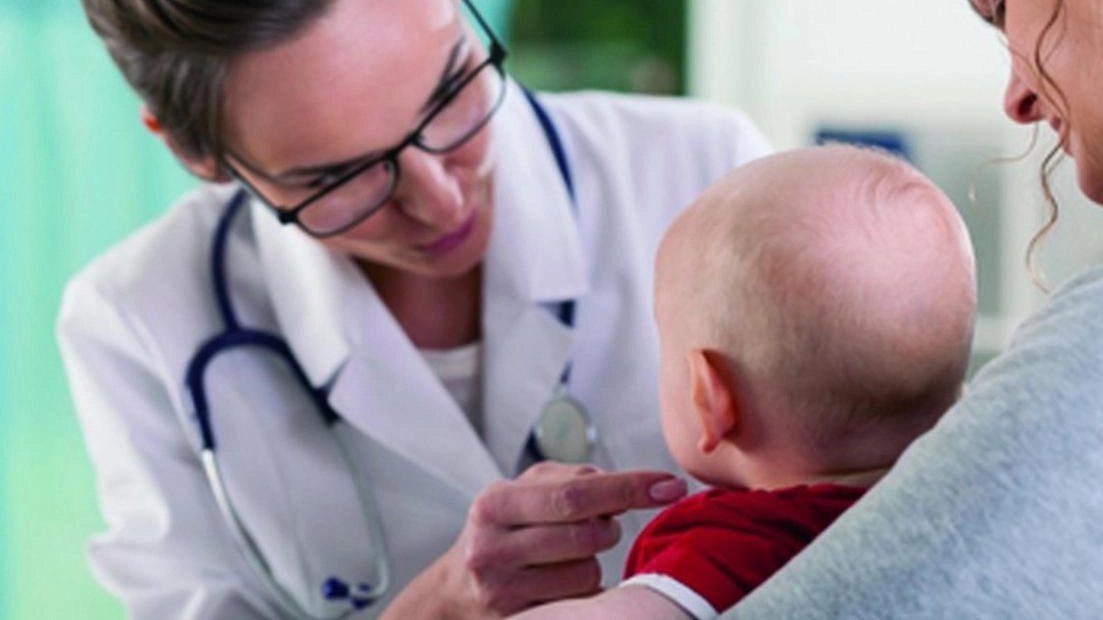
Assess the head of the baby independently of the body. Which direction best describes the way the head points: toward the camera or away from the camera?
away from the camera

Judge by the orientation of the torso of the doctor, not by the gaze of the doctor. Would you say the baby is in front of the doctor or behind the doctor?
in front

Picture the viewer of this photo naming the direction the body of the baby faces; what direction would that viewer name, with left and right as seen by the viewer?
facing away from the viewer and to the left of the viewer

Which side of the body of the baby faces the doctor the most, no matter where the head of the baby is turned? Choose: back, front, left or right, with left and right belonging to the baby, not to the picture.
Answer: front

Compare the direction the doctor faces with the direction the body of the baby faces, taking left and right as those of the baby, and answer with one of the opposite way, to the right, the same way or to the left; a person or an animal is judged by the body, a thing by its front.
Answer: the opposite way

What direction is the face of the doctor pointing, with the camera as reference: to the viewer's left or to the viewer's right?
to the viewer's right
